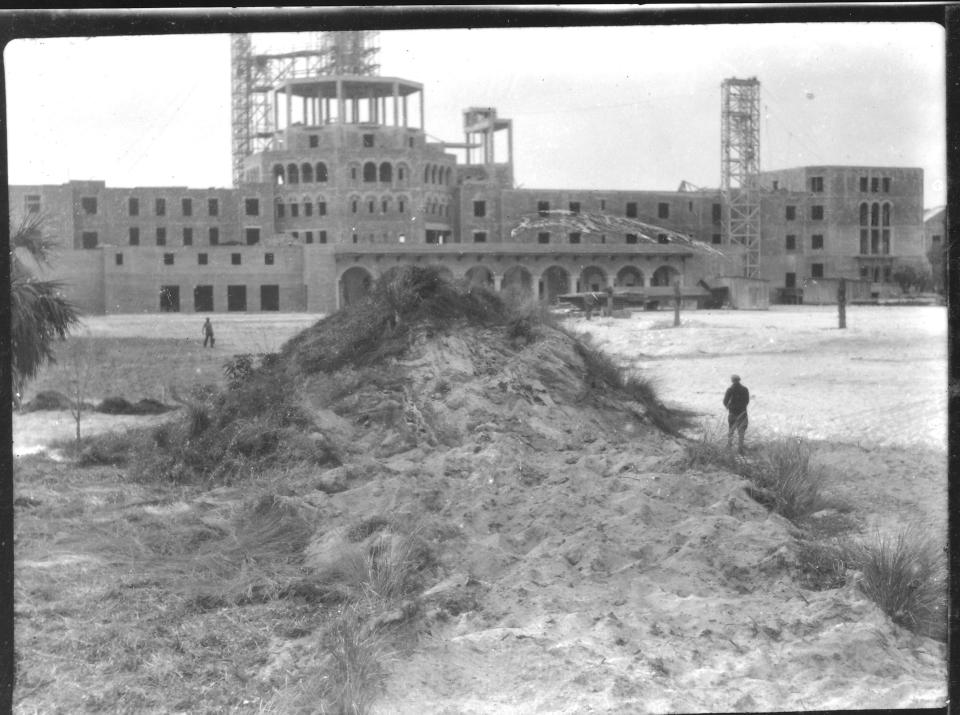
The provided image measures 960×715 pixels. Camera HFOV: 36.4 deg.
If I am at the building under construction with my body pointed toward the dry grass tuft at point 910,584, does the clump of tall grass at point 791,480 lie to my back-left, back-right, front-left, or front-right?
front-left

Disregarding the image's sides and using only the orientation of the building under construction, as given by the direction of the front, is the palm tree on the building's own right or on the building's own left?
on the building's own right

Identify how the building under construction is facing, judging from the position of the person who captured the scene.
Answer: facing the viewer
